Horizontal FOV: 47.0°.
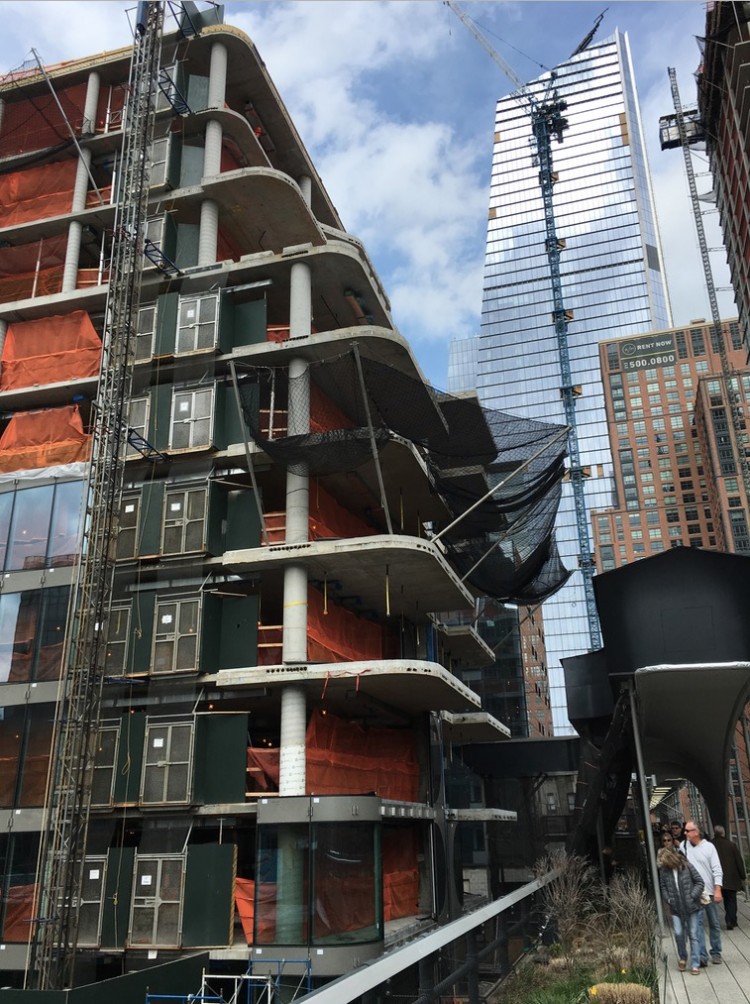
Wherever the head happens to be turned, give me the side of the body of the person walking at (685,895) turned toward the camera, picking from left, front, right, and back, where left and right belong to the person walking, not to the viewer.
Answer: front

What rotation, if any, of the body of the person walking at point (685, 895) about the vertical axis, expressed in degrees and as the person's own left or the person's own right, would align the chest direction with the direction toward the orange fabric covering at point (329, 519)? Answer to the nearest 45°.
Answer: approximately 135° to the person's own right

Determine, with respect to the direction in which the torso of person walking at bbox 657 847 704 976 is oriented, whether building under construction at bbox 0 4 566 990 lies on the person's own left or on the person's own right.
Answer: on the person's own right

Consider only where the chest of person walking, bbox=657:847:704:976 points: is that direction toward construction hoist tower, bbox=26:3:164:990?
no

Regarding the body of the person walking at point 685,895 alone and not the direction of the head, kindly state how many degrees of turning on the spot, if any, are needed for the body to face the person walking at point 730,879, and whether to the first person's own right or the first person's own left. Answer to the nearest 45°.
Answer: approximately 180°
